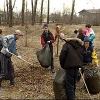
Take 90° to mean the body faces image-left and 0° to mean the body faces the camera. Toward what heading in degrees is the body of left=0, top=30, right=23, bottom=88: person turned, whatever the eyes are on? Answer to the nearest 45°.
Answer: approximately 270°
